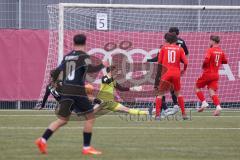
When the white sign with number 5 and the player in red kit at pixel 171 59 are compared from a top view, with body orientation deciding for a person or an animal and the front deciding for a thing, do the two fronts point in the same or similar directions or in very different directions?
very different directions

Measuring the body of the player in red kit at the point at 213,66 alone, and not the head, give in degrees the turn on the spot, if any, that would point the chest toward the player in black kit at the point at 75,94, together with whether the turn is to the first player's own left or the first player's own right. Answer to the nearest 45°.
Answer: approximately 135° to the first player's own left

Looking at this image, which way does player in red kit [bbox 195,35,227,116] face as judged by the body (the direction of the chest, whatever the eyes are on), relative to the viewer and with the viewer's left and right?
facing away from the viewer and to the left of the viewer

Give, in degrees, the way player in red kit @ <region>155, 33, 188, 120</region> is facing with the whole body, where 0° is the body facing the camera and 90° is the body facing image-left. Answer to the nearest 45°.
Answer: approximately 180°
